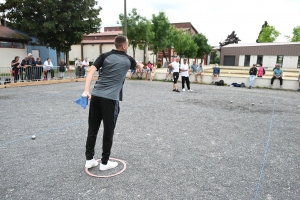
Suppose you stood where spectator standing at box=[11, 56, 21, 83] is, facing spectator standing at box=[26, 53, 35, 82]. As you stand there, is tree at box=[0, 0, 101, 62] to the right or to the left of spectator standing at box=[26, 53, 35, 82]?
left

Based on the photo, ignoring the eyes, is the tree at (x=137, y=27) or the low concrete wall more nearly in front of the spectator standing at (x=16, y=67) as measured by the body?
the low concrete wall

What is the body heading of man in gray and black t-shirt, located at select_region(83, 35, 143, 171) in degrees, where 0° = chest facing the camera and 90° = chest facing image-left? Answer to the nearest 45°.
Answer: approximately 225°

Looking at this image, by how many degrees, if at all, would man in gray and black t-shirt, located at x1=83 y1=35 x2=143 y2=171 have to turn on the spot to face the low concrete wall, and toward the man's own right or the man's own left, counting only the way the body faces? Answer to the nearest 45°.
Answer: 0° — they already face it

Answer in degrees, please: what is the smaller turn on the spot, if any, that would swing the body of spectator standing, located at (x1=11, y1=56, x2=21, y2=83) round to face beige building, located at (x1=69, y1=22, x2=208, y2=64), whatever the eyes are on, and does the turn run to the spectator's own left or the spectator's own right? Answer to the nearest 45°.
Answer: approximately 90° to the spectator's own left

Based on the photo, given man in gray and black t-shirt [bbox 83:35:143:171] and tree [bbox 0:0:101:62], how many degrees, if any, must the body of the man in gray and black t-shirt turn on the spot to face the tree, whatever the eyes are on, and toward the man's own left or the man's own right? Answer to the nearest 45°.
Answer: approximately 45° to the man's own left

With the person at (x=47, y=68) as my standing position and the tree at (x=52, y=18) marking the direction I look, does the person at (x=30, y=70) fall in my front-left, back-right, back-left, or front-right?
back-left

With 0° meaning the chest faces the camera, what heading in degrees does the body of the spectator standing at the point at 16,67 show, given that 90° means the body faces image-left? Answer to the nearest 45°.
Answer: approximately 315°

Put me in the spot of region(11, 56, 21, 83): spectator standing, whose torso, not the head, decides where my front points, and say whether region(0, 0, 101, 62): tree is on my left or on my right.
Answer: on my left
